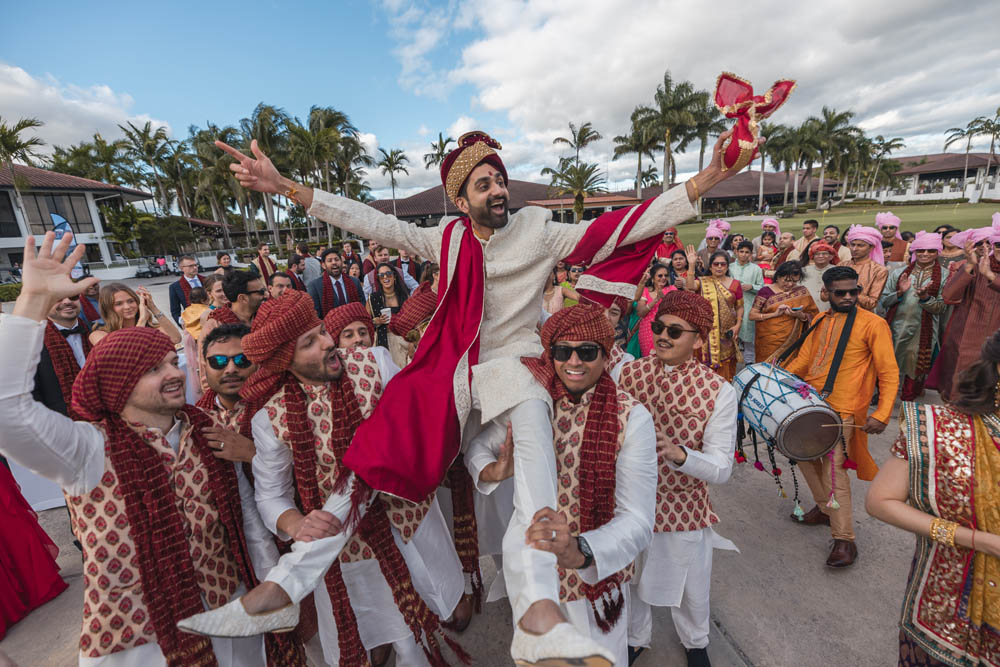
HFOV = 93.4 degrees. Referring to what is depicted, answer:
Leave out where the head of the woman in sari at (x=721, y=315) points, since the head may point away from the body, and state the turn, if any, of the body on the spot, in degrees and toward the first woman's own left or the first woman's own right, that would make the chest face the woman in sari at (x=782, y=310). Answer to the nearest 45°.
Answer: approximately 90° to the first woman's own left

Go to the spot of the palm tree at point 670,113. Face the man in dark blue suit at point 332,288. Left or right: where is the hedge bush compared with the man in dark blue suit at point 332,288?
right

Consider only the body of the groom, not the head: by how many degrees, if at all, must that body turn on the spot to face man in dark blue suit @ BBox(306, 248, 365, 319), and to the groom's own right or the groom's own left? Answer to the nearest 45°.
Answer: approximately 180°

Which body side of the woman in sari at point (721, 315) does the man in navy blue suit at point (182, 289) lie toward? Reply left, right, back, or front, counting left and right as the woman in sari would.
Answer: right

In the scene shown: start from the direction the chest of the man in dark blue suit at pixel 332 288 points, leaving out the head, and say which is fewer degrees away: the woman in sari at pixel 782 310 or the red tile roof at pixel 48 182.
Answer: the woman in sari

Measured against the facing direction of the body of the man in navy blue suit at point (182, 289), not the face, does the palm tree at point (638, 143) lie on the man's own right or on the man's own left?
on the man's own left

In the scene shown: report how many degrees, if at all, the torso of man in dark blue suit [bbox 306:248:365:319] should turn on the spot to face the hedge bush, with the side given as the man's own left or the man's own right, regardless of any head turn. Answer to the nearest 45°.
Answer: approximately 135° to the man's own right

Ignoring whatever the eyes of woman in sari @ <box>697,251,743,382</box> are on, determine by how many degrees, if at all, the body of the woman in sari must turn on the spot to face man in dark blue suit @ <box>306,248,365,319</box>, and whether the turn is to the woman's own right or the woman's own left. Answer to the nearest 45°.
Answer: approximately 90° to the woman's own right

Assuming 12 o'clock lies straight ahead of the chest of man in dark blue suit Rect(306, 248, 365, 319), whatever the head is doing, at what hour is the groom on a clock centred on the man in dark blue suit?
The groom is roughly at 12 o'clock from the man in dark blue suit.

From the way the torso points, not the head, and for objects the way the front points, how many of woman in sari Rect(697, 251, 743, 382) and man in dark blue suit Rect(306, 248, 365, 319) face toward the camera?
2

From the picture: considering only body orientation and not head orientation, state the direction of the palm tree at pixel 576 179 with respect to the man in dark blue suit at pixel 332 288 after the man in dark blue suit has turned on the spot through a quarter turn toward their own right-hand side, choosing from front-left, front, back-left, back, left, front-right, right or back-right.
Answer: back-right

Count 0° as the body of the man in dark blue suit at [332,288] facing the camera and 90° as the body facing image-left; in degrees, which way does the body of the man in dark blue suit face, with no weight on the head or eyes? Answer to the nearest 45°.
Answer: approximately 0°

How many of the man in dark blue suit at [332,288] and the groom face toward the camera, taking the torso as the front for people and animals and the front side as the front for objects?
2
